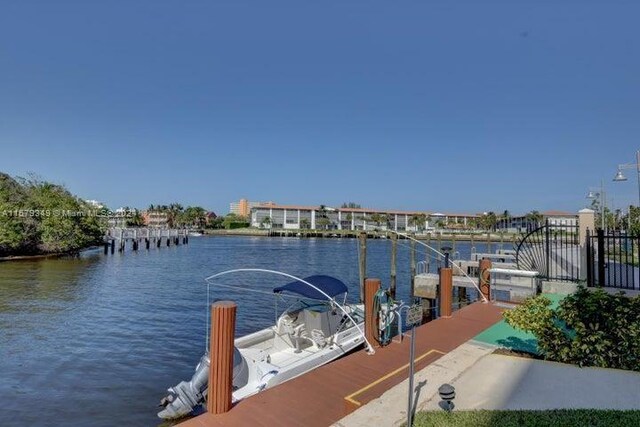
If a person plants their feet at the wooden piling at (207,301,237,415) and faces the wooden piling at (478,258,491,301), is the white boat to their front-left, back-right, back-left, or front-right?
front-left

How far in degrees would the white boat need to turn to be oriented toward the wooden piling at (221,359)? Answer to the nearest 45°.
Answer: approximately 135° to its right

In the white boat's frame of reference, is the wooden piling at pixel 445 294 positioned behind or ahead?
ahead

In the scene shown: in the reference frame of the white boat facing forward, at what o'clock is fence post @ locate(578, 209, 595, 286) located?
The fence post is roughly at 1 o'clock from the white boat.

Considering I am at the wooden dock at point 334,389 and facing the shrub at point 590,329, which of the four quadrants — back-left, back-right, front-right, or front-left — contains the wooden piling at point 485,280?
front-left

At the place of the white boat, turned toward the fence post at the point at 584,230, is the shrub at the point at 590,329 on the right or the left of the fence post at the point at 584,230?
right

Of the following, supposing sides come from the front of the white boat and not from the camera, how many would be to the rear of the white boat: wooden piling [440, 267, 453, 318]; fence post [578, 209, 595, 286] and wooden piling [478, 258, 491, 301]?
0

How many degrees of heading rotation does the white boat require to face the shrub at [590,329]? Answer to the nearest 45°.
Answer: approximately 90° to its right

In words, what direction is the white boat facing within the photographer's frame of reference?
facing away from the viewer and to the right of the viewer
